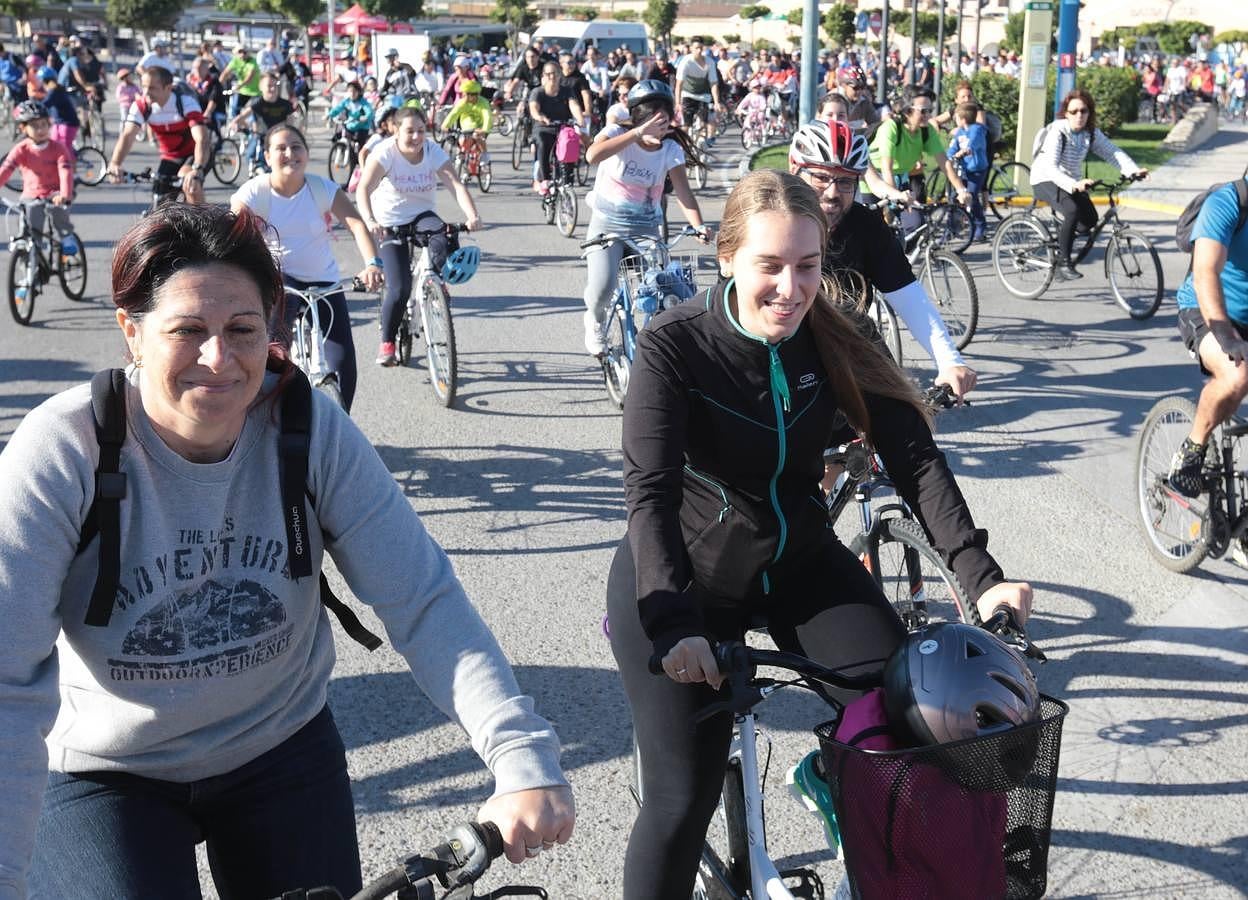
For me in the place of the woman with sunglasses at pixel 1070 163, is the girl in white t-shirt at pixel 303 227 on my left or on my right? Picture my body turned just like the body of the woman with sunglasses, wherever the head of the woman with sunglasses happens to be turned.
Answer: on my right

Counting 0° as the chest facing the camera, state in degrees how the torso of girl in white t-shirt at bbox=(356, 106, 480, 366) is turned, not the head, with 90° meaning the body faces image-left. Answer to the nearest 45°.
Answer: approximately 315°

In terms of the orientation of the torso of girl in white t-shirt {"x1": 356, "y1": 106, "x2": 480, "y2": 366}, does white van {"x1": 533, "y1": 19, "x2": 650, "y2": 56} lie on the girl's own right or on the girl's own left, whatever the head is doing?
on the girl's own left

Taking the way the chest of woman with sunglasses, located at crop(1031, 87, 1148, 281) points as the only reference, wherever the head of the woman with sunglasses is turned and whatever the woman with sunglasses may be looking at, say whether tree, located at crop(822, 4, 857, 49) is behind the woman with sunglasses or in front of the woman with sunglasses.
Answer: behind

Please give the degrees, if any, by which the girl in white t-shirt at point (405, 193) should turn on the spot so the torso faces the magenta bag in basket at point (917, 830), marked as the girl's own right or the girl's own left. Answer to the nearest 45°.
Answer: approximately 45° to the girl's own right

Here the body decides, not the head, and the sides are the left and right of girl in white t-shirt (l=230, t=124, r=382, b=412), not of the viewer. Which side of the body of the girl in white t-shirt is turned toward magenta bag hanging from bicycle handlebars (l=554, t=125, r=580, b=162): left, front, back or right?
back

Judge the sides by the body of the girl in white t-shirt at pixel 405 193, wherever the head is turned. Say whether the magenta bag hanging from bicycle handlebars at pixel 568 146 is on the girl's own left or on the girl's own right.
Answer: on the girl's own left

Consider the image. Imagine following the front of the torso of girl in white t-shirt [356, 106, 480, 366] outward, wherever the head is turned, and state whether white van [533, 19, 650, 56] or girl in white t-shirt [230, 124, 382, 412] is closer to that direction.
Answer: the girl in white t-shirt

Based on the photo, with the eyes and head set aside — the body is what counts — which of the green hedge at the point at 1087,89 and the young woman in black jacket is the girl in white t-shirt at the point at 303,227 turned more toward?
the young woman in black jacket

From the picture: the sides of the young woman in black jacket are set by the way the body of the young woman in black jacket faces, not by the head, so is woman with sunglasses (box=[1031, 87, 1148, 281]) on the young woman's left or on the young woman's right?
on the young woman's left
